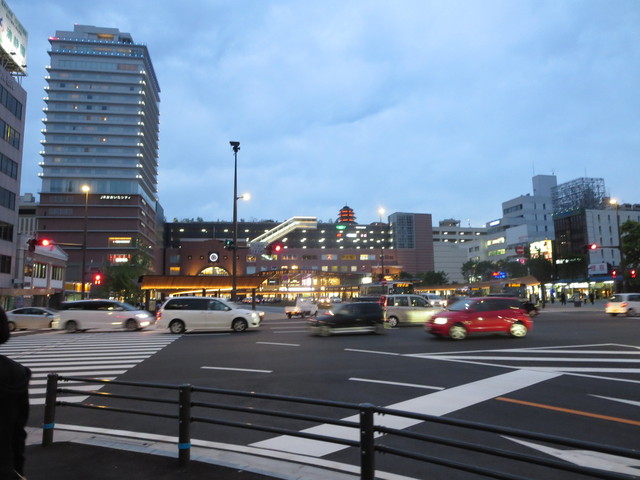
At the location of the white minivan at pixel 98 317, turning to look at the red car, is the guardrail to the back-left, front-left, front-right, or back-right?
front-right

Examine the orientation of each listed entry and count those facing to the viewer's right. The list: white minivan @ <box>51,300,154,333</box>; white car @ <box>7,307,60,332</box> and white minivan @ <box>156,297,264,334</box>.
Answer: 3

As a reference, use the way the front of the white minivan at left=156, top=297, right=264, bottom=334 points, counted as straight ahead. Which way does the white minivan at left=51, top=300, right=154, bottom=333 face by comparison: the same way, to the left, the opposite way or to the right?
the same way

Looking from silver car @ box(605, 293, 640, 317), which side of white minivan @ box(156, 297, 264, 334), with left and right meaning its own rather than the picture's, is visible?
front

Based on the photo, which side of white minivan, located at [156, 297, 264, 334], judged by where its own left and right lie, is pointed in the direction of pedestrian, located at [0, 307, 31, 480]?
right

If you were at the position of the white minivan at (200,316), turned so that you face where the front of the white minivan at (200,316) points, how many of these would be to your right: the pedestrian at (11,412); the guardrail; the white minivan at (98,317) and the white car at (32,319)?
2

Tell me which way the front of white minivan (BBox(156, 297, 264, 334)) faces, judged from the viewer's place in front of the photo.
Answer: facing to the right of the viewer

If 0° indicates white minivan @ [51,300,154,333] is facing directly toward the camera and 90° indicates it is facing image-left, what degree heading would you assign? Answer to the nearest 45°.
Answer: approximately 270°

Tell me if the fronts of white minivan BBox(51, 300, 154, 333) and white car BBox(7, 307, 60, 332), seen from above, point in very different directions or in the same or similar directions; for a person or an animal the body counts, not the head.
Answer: same or similar directions

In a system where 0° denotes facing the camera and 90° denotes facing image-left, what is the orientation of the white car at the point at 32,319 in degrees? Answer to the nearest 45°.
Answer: approximately 270°

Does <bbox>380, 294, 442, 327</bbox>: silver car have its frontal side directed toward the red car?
no

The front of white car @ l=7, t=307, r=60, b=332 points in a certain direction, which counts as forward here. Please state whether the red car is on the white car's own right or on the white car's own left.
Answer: on the white car's own right

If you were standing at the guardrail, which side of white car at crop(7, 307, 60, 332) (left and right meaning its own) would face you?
right

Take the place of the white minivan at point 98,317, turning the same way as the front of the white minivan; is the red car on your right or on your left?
on your right

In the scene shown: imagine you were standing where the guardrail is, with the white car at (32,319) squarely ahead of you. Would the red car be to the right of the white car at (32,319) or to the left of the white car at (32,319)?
right

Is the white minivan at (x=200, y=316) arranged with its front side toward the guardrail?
no

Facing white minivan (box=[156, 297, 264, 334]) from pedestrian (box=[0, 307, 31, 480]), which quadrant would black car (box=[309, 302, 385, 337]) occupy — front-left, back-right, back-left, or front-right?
front-right
